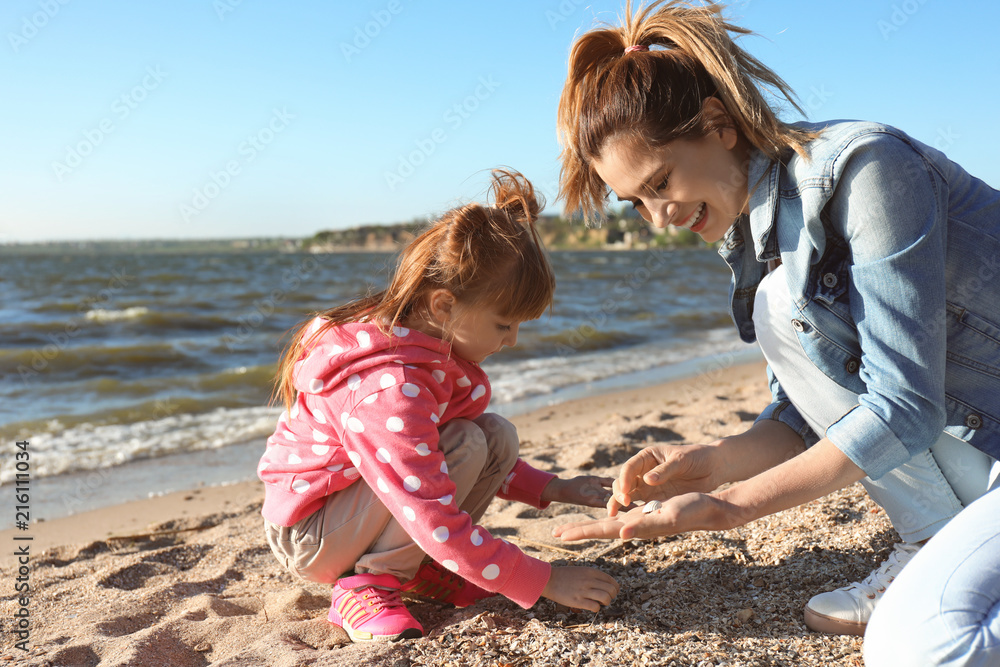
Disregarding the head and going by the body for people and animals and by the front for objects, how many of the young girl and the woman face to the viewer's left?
1

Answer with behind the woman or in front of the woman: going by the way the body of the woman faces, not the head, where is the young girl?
in front

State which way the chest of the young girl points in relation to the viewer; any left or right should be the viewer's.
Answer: facing to the right of the viewer

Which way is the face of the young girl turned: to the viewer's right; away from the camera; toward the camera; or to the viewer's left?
to the viewer's right

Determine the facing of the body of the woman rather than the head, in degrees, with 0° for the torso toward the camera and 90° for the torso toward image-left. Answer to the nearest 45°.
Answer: approximately 90°

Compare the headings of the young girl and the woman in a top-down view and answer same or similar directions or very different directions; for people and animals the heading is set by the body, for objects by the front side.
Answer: very different directions
